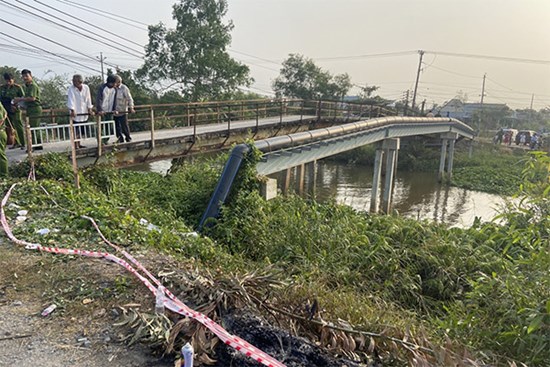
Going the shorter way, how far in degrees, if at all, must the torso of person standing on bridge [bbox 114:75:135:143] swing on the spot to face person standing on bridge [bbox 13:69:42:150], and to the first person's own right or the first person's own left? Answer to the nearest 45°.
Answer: approximately 45° to the first person's own right

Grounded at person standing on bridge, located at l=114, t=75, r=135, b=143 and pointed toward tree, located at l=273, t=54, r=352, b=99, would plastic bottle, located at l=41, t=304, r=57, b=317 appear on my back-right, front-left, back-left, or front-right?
back-right

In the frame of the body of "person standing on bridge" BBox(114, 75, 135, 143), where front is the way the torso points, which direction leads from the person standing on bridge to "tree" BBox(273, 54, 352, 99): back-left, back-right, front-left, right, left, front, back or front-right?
back

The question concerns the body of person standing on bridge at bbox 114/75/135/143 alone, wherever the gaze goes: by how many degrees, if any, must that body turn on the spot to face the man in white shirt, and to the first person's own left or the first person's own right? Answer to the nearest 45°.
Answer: approximately 45° to the first person's own right

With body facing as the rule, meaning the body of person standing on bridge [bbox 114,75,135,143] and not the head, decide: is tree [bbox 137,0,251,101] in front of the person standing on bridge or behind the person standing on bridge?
behind

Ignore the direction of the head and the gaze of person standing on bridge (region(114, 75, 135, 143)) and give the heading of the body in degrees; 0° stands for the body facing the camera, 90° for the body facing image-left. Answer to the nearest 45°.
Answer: approximately 45°

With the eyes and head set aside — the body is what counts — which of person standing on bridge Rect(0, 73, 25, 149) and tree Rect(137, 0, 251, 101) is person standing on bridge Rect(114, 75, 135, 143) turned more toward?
the person standing on bridge
